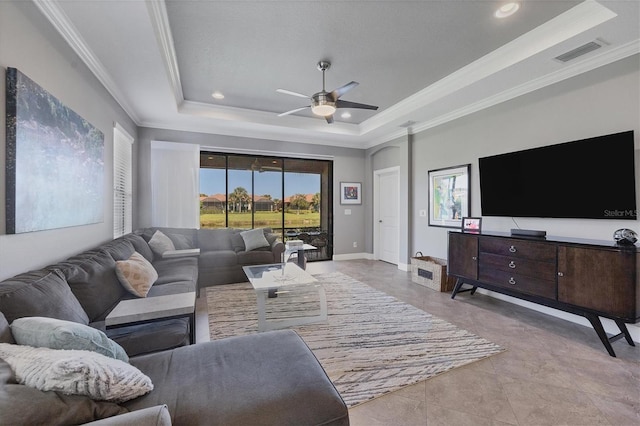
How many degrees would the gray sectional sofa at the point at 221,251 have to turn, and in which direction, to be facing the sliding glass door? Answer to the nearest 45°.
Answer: approximately 135° to its left

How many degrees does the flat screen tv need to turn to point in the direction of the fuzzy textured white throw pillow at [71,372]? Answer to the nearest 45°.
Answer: approximately 45° to its left

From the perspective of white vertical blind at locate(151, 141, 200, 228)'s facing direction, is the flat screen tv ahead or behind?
ahead

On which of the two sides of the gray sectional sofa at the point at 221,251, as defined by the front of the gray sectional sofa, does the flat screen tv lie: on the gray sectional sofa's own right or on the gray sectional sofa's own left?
on the gray sectional sofa's own left

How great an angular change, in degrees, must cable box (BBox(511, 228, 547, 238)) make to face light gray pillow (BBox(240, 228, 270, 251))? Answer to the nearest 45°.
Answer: approximately 45° to its right

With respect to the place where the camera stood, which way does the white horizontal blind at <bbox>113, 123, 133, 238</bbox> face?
facing to the right of the viewer

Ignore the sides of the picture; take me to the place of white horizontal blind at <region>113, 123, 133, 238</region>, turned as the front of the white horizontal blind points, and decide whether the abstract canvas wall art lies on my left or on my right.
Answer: on my right

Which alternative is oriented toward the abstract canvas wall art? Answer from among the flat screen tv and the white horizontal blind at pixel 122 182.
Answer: the flat screen tv

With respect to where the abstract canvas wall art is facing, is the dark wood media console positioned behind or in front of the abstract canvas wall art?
in front

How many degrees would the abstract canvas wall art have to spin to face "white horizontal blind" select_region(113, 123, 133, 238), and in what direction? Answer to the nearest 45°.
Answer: approximately 135° to its left

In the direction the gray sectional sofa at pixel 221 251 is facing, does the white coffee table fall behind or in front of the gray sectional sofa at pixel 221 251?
in front

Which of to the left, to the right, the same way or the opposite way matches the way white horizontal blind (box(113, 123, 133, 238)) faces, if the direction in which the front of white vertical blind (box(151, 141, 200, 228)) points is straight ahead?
to the left
